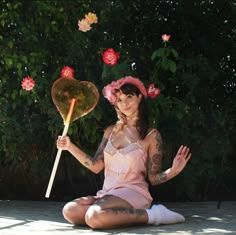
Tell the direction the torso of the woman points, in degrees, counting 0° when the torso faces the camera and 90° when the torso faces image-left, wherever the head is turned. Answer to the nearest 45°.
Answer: approximately 45°

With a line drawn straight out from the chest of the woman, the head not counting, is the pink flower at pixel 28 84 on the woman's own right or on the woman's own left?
on the woman's own right

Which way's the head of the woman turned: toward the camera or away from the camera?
toward the camera
